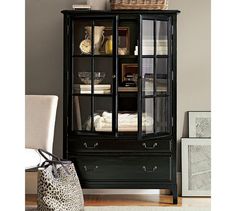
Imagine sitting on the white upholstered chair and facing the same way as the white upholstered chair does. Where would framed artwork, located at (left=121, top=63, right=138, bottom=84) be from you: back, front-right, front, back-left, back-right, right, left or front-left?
back-left

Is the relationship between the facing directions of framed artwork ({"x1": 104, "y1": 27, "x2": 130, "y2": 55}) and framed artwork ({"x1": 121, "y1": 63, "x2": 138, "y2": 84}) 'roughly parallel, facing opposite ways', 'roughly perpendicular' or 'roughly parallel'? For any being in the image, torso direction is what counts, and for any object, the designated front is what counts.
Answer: roughly parallel

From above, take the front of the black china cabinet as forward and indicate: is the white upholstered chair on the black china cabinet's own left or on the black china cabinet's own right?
on the black china cabinet's own right

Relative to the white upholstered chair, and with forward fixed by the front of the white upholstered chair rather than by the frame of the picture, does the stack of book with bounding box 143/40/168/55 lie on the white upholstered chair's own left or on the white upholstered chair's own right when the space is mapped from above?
on the white upholstered chair's own left

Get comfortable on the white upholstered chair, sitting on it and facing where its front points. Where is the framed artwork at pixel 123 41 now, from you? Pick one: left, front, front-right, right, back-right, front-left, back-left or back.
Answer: back-left

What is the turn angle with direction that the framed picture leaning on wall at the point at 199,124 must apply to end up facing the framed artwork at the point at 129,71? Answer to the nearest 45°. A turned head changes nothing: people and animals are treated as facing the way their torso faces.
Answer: approximately 45° to its right

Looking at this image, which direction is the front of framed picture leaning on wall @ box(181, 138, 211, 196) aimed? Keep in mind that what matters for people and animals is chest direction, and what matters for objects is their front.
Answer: toward the camera

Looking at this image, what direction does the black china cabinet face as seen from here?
toward the camera

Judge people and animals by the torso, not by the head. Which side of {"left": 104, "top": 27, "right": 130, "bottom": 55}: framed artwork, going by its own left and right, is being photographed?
front

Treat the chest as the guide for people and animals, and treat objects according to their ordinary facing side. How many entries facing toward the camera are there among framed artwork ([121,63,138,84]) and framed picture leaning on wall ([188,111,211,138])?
2
